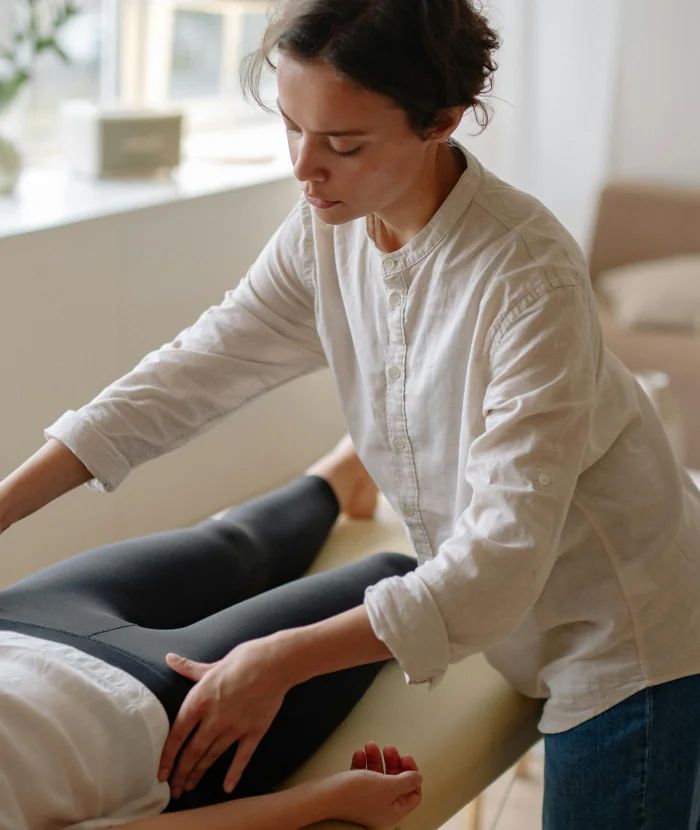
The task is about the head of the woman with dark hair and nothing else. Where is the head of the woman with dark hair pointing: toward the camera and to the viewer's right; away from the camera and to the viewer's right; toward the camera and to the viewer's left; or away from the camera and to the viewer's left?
toward the camera and to the viewer's left

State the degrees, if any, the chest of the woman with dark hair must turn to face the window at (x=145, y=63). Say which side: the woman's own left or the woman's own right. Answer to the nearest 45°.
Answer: approximately 135° to the woman's own right

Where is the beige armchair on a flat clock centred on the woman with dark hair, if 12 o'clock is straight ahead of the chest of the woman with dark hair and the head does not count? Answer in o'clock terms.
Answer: The beige armchair is roughly at 5 o'clock from the woman with dark hair.

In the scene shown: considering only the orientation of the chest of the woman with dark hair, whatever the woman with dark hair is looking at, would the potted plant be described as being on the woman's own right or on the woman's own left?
on the woman's own right

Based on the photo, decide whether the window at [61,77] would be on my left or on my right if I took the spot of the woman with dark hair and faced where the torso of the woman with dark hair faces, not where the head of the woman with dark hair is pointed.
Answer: on my right

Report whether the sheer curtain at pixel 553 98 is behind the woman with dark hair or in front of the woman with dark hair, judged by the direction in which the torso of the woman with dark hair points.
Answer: behind
